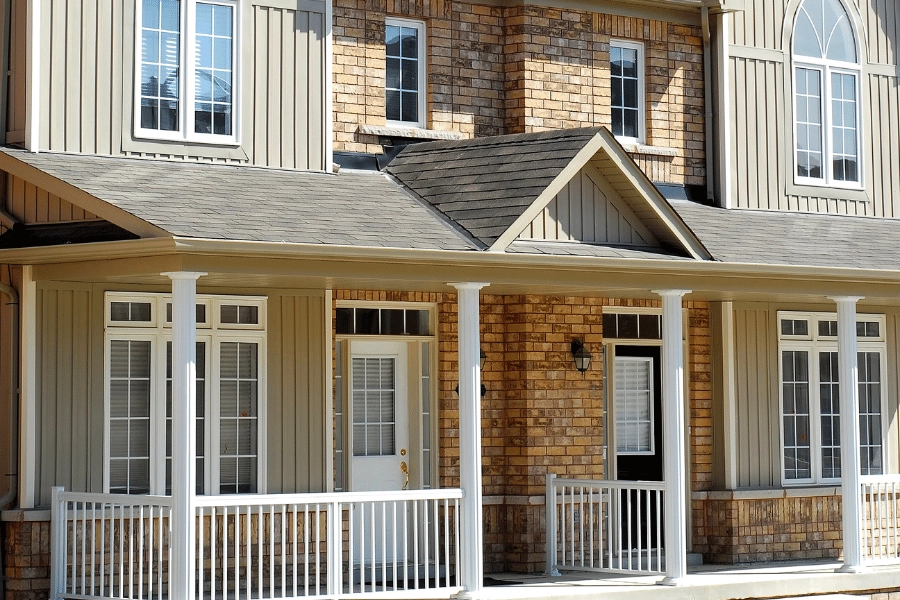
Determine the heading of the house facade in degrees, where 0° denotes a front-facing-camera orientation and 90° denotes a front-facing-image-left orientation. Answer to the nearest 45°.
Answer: approximately 315°
